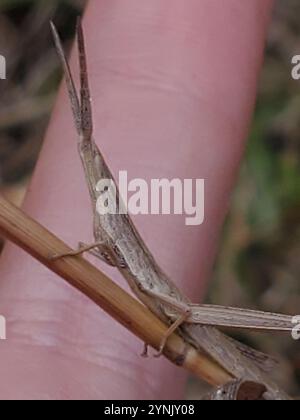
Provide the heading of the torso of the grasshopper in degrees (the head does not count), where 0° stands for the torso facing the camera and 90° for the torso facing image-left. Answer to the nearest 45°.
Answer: approximately 90°
